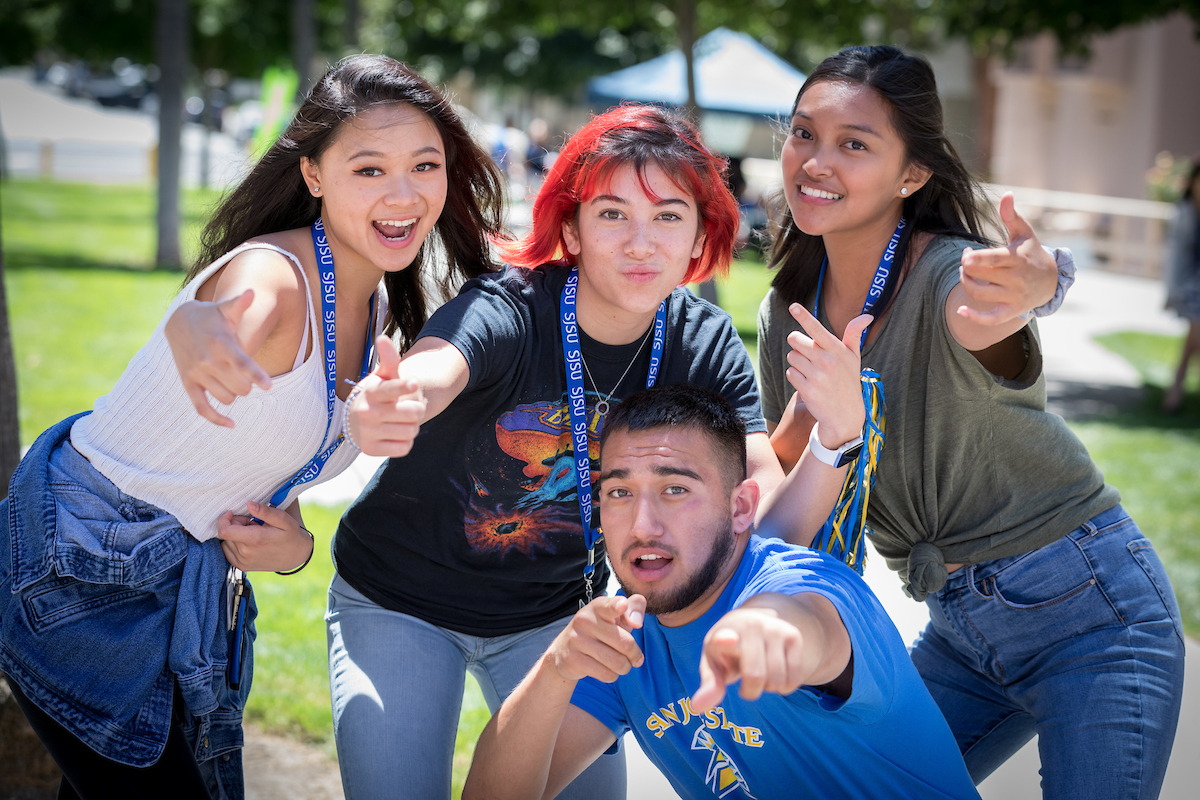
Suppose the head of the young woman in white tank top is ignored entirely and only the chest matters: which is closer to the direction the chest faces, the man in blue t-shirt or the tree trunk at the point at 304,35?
the man in blue t-shirt

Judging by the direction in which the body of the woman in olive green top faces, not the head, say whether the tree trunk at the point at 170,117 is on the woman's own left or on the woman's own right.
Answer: on the woman's own right

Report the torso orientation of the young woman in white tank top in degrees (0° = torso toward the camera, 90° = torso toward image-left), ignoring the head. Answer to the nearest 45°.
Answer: approximately 315°

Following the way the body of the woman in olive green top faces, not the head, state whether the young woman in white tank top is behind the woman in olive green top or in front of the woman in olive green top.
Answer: in front

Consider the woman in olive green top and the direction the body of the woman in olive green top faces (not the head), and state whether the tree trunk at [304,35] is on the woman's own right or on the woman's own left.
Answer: on the woman's own right

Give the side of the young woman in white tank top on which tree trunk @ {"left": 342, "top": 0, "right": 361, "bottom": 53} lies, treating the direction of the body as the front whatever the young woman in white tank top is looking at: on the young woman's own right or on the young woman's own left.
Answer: on the young woman's own left

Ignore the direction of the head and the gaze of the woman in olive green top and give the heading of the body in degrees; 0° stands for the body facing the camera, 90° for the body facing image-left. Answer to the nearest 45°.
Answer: approximately 45°
